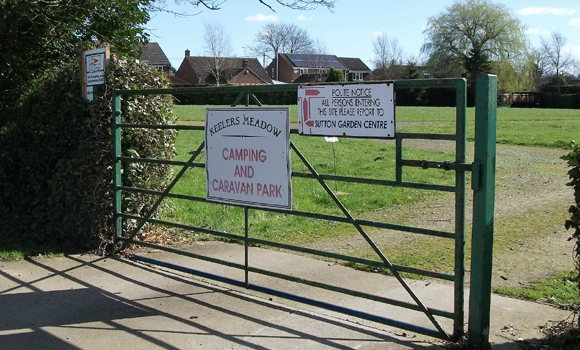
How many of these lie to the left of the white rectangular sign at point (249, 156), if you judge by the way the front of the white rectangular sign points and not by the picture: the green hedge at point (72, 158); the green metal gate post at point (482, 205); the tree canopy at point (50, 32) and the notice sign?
2

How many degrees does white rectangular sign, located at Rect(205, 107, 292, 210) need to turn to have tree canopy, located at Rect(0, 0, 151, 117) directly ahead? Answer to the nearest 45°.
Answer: approximately 90° to its right

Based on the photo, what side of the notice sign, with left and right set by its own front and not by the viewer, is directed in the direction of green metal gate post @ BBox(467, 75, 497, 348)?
left

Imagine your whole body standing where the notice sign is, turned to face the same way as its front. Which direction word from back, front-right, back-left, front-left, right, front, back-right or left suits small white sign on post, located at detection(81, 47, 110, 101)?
right

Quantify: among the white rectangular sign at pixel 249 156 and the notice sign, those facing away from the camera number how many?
0

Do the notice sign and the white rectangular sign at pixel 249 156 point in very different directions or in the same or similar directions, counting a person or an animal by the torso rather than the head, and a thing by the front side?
same or similar directions

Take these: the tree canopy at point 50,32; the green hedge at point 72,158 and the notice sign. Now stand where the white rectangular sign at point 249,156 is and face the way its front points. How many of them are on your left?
1

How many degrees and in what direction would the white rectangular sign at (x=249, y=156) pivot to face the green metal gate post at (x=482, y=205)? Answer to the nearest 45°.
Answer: approximately 90° to its left

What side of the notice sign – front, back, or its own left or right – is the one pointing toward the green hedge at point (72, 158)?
right

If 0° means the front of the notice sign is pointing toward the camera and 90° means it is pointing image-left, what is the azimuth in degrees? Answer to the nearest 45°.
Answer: approximately 45°

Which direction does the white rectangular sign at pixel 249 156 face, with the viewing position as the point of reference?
facing the viewer and to the left of the viewer

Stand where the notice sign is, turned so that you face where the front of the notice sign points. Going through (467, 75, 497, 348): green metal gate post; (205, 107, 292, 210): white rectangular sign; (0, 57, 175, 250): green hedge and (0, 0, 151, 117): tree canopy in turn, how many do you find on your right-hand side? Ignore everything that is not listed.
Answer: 3

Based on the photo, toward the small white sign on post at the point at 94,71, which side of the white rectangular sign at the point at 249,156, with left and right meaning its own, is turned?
right
